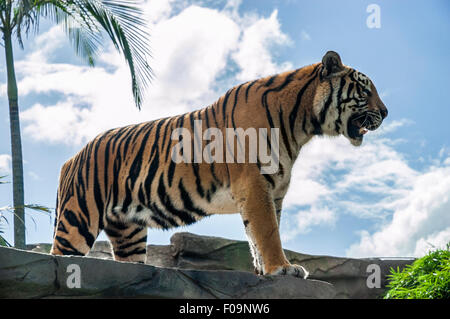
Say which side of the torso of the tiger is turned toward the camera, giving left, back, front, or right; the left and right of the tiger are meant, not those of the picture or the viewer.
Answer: right
